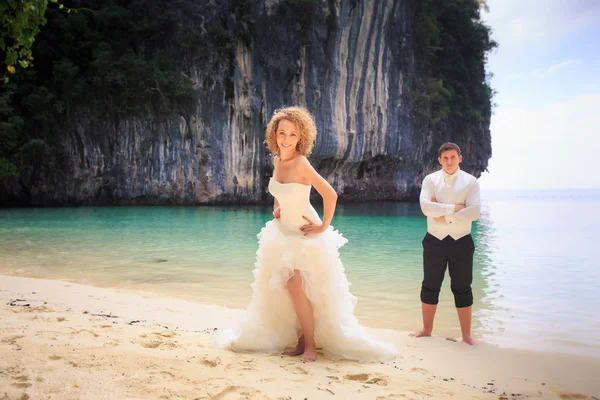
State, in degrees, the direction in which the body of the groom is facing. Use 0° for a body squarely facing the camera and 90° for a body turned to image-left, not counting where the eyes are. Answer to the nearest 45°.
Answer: approximately 0°

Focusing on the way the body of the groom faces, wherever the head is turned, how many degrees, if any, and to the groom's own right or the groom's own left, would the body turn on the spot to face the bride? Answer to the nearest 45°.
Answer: approximately 45° to the groom's own right

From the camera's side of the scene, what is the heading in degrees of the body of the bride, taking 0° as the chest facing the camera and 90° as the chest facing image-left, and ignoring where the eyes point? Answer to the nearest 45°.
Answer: approximately 45°

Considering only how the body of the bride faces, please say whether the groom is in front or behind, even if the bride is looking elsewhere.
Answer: behind
